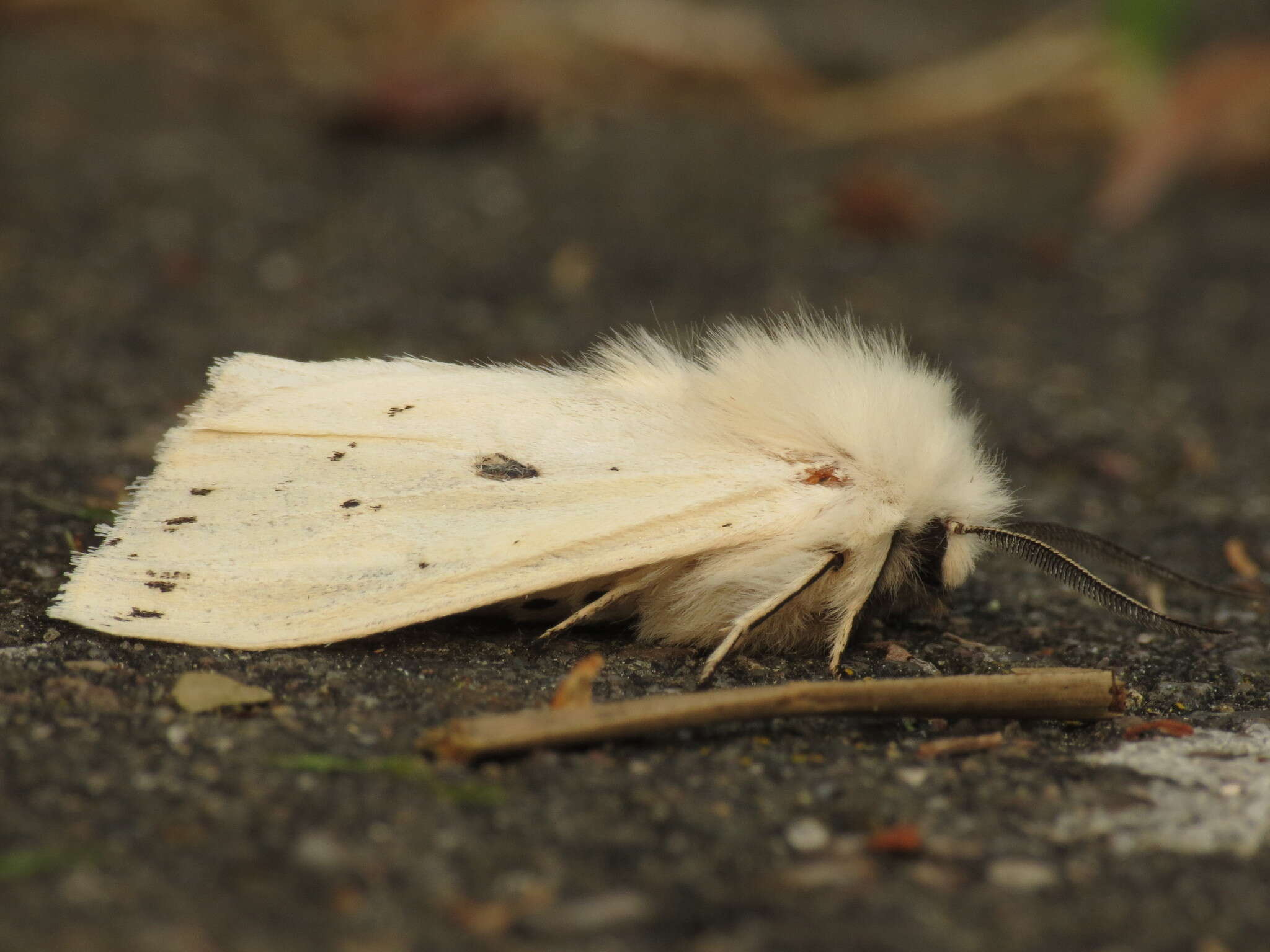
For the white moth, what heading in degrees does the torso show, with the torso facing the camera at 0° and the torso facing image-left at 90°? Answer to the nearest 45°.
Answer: approximately 270°

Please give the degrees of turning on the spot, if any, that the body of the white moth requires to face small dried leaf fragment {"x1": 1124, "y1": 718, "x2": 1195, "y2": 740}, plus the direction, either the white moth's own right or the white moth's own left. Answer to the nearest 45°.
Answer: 0° — it already faces it

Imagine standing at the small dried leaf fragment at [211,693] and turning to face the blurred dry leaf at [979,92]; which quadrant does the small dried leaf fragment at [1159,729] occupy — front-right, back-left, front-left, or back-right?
front-right

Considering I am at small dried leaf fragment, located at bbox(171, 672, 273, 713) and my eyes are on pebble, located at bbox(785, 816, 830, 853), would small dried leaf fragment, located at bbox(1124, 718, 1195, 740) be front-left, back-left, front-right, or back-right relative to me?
front-left

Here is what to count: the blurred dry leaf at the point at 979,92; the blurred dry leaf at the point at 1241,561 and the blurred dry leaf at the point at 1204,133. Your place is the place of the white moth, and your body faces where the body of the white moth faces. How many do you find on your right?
0

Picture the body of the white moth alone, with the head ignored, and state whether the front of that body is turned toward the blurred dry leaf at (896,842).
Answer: no

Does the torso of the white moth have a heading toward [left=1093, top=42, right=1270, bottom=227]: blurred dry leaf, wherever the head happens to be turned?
no

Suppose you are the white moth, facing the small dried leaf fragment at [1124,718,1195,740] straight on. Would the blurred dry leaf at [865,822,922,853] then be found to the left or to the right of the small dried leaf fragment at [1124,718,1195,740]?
right

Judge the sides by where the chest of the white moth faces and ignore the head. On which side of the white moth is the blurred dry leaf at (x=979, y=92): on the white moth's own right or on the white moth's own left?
on the white moth's own left

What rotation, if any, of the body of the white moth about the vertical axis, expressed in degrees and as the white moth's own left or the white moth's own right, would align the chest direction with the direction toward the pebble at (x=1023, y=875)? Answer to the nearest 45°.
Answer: approximately 45° to the white moth's own right
